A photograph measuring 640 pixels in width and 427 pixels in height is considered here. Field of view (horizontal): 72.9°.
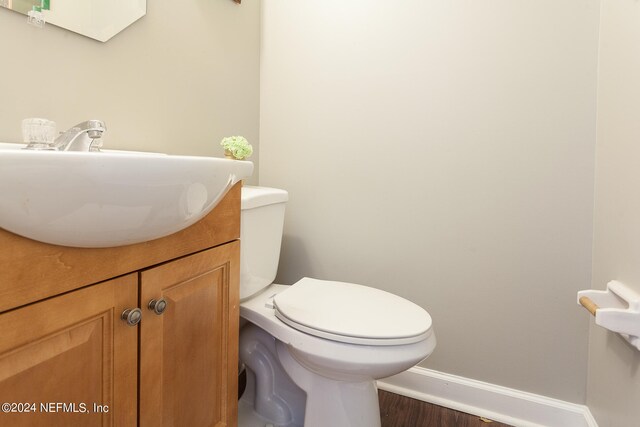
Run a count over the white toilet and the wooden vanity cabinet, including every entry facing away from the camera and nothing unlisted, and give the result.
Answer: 0

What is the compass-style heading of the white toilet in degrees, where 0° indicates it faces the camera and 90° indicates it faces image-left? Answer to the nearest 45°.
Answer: approximately 315°

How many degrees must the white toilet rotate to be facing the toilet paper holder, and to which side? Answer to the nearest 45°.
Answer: approximately 45° to its left
